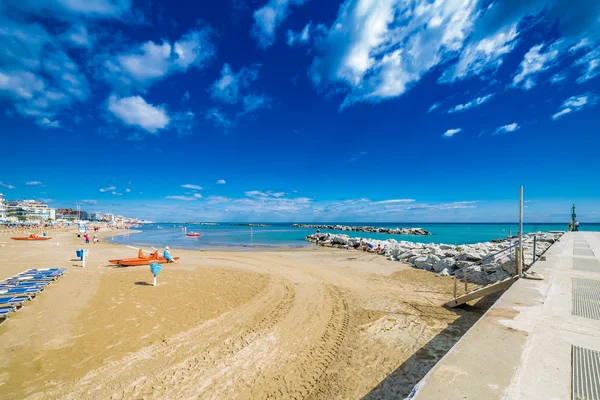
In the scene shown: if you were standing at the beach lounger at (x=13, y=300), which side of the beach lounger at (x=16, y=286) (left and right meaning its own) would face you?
right

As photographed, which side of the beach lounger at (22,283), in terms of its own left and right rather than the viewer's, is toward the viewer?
right

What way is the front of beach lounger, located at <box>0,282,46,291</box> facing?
to the viewer's right

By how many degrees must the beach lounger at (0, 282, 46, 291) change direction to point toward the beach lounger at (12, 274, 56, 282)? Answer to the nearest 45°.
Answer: approximately 90° to its left

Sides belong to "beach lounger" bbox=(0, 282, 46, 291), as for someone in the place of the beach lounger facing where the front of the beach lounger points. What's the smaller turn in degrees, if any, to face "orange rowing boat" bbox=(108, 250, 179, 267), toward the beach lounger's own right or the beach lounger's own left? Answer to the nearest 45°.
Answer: approximately 45° to the beach lounger's own left

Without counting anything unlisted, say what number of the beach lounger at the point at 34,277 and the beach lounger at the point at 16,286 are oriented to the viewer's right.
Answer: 2

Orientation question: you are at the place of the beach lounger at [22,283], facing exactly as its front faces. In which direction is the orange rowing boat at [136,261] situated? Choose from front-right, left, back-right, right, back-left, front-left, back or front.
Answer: front-left

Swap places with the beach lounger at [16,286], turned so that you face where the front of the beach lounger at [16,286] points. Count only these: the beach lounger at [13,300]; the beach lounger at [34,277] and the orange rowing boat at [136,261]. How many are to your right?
1

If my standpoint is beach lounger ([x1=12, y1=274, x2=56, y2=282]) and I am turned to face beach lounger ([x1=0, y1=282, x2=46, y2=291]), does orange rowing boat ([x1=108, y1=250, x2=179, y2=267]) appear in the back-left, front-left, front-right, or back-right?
back-left

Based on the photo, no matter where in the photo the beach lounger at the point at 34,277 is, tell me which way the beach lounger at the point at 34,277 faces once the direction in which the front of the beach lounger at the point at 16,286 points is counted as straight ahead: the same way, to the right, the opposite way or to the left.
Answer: the same way

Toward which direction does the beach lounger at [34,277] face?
to the viewer's right

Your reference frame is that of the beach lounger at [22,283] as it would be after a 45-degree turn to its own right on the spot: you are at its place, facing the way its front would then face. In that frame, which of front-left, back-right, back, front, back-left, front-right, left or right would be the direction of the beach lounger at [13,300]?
front-right
